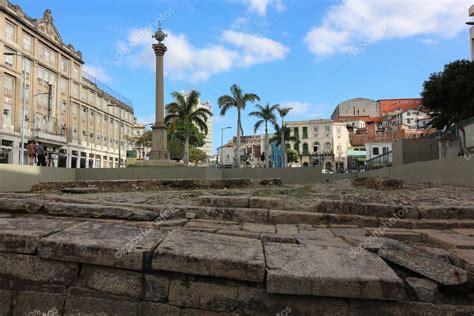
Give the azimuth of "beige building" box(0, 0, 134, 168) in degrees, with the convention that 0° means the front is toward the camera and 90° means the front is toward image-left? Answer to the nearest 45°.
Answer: approximately 315°

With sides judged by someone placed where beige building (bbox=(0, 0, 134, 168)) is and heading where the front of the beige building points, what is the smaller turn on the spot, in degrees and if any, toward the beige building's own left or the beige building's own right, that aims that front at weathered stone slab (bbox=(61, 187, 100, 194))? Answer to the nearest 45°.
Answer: approximately 45° to the beige building's own right
